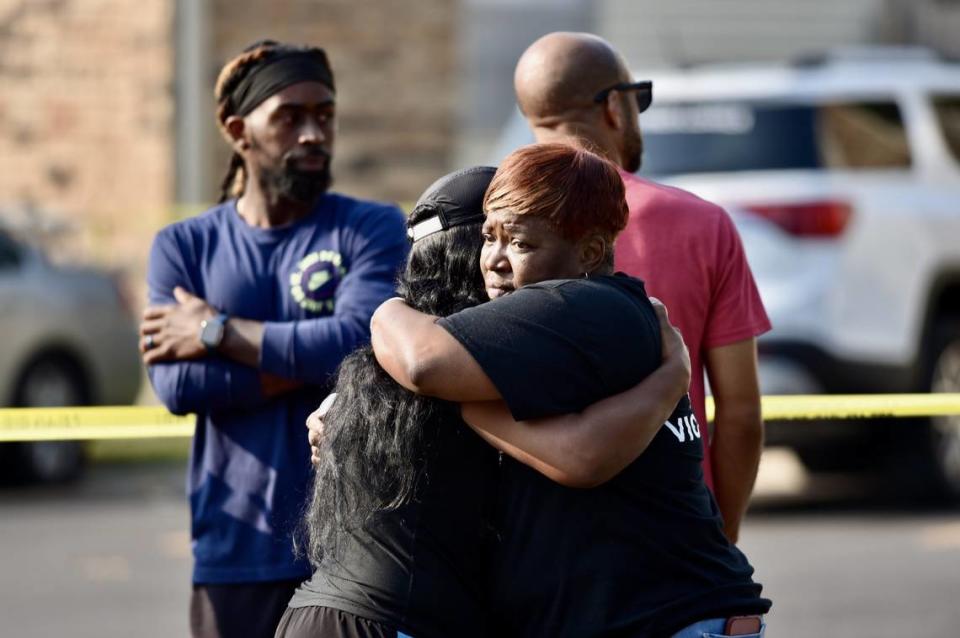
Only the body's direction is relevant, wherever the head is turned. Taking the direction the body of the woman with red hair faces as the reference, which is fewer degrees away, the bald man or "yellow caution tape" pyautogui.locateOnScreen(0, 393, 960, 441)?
the yellow caution tape

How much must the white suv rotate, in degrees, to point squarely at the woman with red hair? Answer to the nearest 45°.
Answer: approximately 135° to its right

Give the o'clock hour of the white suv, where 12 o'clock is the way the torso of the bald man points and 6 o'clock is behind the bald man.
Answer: The white suv is roughly at 11 o'clock from the bald man.

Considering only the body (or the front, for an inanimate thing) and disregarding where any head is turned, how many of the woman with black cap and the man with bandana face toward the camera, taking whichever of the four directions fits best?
1

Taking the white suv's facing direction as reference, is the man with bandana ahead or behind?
behind

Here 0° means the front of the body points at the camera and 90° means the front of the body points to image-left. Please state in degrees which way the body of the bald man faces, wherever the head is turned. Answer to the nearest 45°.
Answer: approximately 225°

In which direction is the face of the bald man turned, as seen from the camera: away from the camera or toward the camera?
away from the camera

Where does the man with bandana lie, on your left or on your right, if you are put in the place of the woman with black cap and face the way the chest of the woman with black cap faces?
on your left

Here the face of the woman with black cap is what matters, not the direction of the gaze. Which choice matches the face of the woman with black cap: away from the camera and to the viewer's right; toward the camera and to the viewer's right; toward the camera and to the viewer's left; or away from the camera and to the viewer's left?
away from the camera and to the viewer's right

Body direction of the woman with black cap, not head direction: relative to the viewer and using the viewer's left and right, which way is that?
facing away from the viewer and to the right of the viewer
